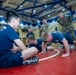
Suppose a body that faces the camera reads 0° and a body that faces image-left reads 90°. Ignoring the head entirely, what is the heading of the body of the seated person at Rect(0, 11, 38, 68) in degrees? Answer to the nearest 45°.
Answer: approximately 270°
